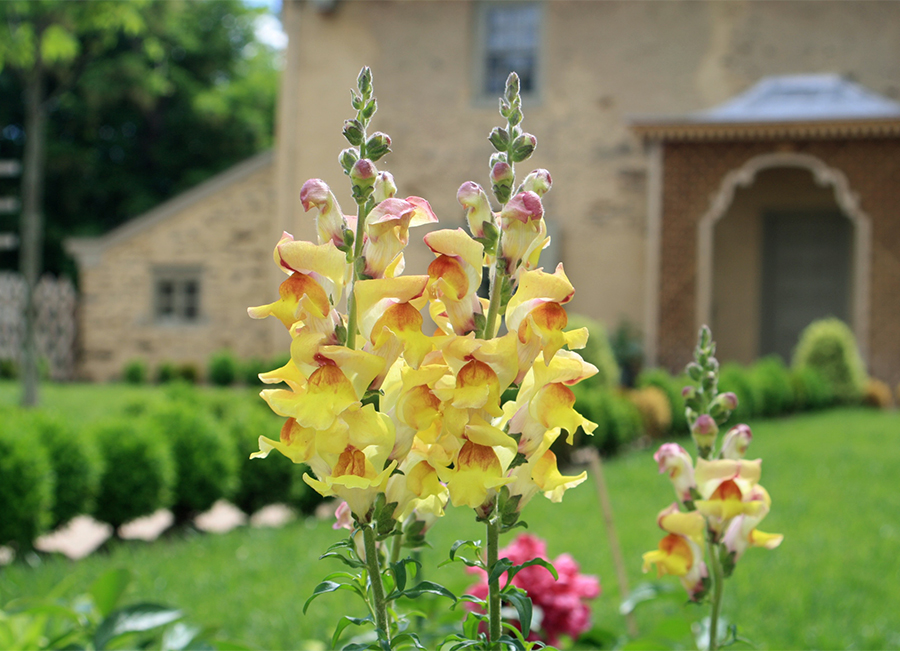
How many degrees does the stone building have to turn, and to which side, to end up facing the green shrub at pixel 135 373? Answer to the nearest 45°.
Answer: approximately 90° to its right

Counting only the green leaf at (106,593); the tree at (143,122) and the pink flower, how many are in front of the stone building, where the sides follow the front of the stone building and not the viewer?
2

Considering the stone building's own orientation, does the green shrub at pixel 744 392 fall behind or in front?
in front

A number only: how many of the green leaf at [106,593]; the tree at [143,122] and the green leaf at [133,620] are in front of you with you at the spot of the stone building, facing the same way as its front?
2

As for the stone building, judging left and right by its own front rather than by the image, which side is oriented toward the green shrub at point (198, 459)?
front

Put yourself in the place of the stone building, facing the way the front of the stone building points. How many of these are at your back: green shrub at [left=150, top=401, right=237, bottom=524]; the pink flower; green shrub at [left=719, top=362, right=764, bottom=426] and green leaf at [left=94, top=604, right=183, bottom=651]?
0

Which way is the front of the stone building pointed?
toward the camera

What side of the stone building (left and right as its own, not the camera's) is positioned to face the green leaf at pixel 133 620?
front

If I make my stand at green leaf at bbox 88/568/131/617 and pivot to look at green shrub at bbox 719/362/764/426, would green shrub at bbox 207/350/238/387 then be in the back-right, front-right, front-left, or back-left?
front-left

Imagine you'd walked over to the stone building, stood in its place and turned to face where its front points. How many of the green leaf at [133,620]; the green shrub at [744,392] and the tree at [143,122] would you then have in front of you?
2

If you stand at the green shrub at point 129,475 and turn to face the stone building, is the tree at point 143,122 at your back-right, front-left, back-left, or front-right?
front-left

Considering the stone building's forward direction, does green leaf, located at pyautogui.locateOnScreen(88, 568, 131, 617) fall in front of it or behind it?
in front

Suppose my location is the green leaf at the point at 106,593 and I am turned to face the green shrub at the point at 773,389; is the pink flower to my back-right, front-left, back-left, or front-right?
front-right

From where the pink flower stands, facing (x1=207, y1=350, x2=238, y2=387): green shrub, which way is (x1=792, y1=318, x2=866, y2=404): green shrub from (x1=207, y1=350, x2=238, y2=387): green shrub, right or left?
right

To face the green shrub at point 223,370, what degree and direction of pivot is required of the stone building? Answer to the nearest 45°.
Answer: approximately 90° to its right
